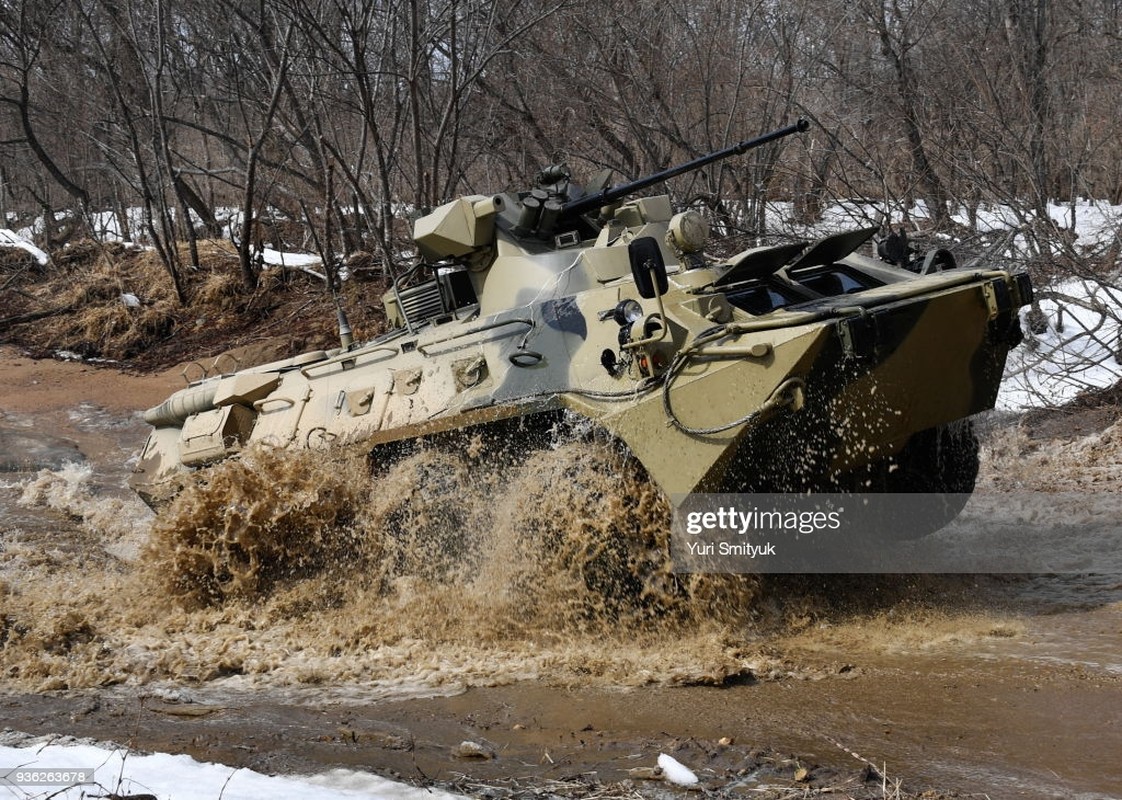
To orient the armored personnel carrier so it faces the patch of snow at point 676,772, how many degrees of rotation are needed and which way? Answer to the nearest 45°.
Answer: approximately 45° to its right

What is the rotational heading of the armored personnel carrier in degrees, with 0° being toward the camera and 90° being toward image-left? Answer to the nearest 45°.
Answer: approximately 315°
